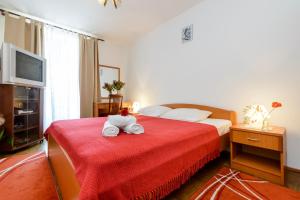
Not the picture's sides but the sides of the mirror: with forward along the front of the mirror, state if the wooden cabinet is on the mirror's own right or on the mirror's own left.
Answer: on the mirror's own right

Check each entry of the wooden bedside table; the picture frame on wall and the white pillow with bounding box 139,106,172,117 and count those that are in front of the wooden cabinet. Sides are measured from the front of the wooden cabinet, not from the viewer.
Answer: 3

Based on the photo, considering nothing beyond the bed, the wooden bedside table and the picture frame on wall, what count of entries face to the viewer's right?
0

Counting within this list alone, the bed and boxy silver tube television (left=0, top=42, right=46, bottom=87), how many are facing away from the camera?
0

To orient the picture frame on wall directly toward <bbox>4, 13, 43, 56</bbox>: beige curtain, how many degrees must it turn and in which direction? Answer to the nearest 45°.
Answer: approximately 45° to its right

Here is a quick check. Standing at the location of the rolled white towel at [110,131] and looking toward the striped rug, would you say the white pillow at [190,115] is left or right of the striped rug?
left

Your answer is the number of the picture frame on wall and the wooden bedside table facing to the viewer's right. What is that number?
0

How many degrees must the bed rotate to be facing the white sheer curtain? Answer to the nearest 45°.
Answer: approximately 90° to its right

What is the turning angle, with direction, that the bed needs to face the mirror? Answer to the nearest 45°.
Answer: approximately 135° to its right

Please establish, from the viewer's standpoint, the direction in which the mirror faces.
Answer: facing the viewer and to the right of the viewer

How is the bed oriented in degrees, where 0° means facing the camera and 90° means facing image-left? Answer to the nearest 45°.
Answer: approximately 45°

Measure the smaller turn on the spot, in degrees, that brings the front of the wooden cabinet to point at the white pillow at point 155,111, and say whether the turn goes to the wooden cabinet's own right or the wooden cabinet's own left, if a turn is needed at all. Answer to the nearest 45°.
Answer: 0° — it already faces it

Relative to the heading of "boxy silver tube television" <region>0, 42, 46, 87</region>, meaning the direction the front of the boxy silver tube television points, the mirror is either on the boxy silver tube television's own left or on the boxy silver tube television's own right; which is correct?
on the boxy silver tube television's own left

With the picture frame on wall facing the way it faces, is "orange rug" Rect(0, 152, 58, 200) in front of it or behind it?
in front

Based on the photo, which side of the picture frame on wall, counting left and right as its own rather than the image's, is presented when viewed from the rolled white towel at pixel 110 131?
front
